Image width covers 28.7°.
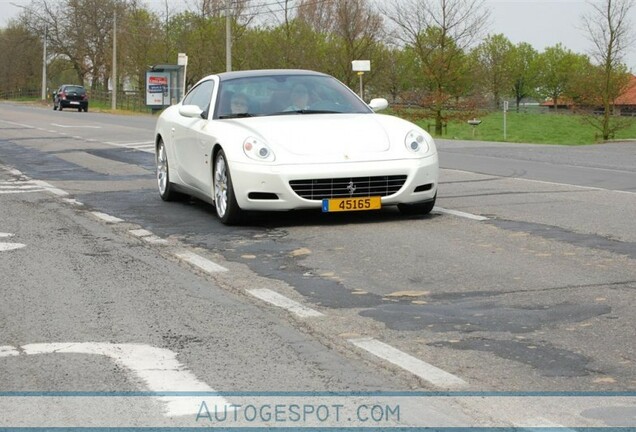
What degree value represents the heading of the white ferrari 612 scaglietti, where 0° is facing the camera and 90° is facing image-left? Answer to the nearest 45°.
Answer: approximately 315°
